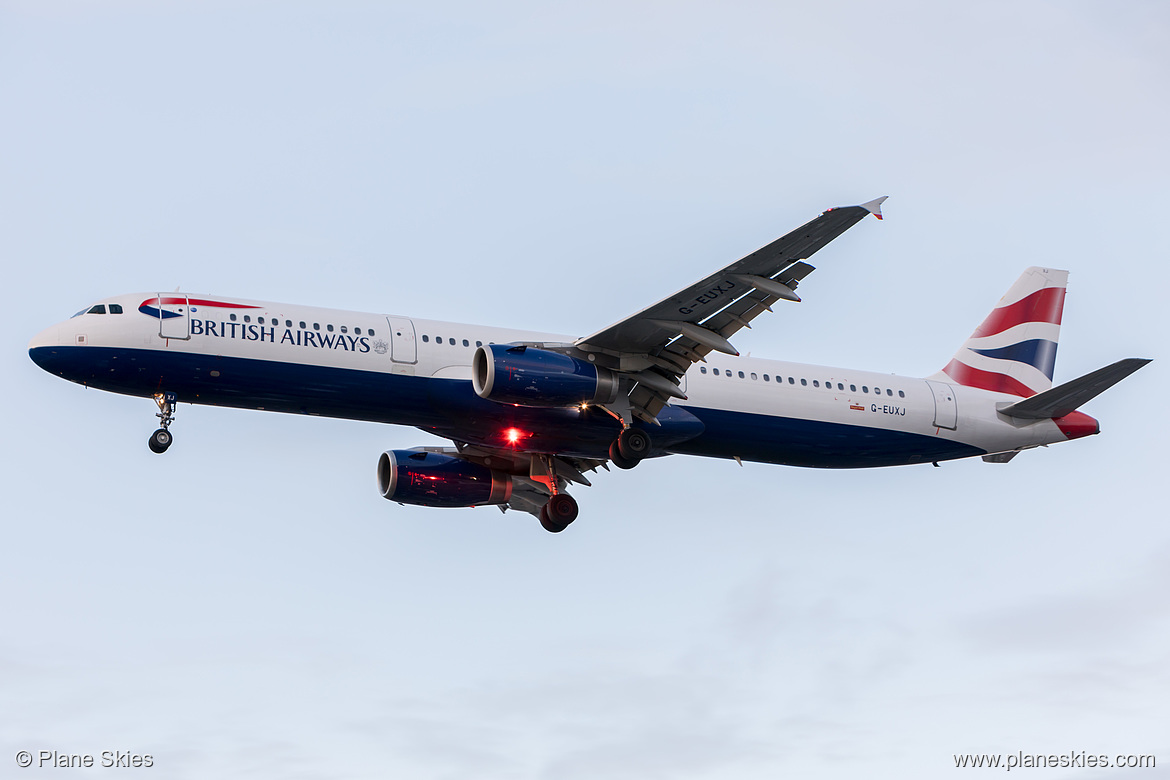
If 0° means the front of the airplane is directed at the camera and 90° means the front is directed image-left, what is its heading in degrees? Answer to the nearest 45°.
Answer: approximately 90°
